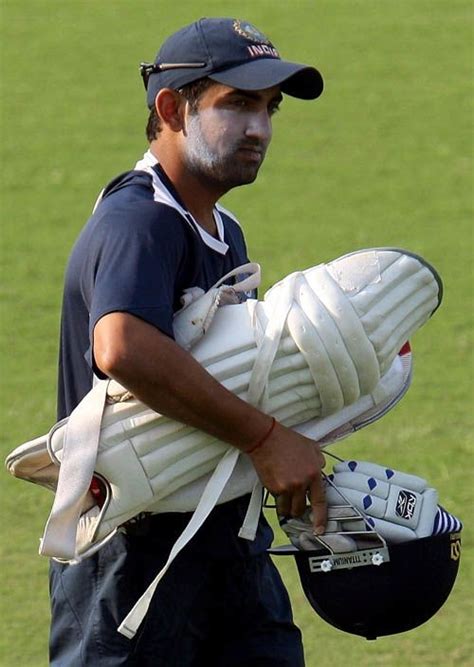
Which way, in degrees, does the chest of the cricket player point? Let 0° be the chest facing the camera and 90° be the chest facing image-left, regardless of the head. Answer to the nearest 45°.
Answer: approximately 315°

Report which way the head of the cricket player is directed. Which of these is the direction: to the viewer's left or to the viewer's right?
to the viewer's right
